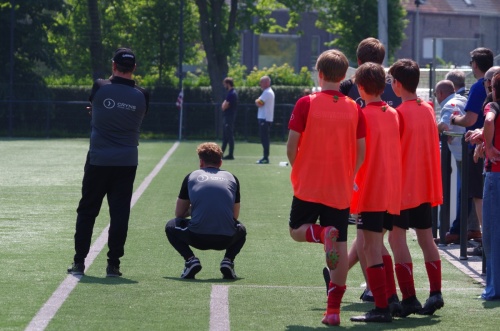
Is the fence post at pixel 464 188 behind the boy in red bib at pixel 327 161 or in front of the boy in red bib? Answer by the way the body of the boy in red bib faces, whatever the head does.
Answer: in front

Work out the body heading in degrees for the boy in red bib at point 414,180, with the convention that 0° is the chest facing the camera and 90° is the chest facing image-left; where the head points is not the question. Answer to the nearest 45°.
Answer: approximately 135°

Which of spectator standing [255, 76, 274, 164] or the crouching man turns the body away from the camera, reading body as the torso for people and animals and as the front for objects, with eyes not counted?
the crouching man

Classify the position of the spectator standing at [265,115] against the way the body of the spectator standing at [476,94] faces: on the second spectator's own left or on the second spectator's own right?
on the second spectator's own right

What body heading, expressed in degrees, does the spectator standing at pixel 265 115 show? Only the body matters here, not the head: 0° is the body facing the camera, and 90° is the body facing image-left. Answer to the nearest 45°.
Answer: approximately 90°

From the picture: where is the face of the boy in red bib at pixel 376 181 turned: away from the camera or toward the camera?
away from the camera

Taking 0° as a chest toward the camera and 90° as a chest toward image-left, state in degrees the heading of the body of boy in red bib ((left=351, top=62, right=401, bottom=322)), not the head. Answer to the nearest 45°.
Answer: approximately 135°

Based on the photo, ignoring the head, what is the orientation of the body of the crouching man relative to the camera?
away from the camera

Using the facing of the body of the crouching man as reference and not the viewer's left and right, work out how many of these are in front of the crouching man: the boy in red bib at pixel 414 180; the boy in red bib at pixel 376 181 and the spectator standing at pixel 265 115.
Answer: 1

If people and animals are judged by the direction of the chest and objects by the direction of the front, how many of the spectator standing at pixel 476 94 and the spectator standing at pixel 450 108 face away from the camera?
0

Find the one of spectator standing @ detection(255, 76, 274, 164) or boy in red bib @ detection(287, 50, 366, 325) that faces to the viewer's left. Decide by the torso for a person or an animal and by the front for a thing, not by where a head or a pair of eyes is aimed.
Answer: the spectator standing

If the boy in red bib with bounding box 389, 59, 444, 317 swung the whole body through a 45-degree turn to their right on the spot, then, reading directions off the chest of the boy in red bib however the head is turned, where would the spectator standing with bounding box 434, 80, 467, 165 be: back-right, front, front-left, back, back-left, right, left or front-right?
front

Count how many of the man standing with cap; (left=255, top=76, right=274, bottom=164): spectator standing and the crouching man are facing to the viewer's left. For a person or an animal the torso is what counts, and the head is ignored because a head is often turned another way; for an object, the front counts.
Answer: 1

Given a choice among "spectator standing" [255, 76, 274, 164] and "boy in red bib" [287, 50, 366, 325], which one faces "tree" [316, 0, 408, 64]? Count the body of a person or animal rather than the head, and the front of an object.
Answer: the boy in red bib

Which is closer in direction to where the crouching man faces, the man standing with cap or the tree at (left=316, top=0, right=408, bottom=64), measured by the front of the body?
the tree

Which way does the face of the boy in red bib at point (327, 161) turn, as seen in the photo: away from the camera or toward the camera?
away from the camera

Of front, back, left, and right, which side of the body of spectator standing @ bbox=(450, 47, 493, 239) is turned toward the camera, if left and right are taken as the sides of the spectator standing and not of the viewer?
left

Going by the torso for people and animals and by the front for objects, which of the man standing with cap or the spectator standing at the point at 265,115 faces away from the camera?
the man standing with cap

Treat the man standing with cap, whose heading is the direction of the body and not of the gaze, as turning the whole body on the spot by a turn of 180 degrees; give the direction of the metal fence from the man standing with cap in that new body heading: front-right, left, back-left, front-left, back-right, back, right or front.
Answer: back

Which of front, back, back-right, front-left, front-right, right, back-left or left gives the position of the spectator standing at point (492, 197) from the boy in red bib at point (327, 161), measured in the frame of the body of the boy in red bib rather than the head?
front-right

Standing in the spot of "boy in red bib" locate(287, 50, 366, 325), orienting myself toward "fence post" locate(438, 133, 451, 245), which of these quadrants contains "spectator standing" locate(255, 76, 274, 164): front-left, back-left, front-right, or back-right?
front-left
